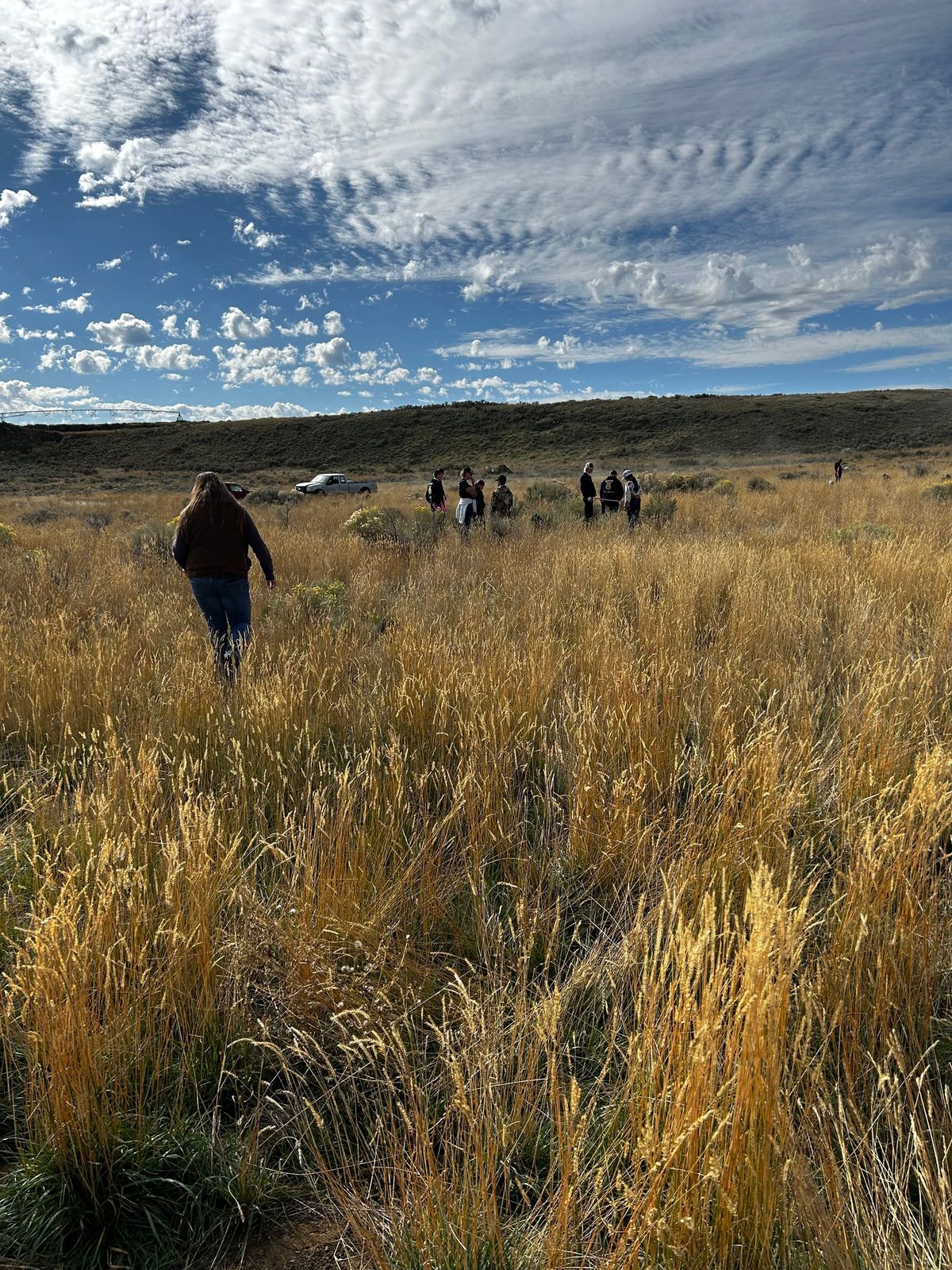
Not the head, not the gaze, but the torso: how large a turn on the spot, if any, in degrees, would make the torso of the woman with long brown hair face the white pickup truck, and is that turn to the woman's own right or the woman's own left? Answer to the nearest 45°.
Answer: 0° — they already face it

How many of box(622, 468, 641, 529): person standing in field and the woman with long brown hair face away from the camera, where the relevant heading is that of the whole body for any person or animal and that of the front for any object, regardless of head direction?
1

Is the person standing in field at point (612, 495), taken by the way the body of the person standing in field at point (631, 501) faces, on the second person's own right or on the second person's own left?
on the second person's own right

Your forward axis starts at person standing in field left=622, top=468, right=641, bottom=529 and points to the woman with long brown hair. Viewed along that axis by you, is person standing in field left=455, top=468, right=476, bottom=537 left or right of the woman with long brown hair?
right

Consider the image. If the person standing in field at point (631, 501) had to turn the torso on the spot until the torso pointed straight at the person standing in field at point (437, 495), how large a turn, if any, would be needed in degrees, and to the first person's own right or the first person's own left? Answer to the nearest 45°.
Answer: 0° — they already face them

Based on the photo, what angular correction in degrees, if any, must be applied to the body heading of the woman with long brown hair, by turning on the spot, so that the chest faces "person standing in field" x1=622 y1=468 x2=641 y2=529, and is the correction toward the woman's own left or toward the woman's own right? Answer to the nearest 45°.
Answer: approximately 45° to the woman's own right

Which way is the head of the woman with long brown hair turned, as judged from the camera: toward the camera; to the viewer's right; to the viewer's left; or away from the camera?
away from the camera

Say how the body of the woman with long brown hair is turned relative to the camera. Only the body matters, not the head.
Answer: away from the camera

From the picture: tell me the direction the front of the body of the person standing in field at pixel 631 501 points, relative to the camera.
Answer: to the viewer's left
